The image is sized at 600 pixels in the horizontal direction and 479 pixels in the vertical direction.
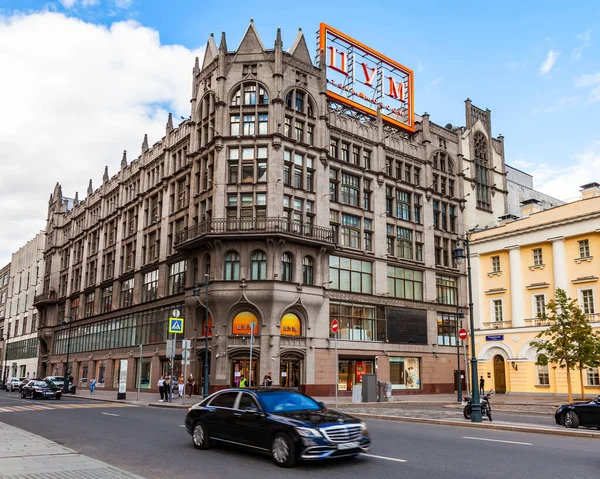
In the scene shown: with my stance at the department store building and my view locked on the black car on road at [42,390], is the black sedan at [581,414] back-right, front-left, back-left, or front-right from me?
back-left

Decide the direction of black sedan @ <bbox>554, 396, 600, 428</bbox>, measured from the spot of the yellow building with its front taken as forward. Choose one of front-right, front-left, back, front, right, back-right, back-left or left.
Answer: front-left

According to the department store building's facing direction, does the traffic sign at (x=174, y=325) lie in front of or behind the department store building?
in front

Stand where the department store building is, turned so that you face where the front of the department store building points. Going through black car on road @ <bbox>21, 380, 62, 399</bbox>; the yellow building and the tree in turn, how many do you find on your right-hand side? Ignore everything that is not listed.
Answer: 1

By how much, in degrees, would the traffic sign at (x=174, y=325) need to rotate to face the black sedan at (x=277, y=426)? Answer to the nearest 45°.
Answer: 0° — it already faces it

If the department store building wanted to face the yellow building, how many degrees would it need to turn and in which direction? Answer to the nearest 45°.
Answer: approximately 90° to its left

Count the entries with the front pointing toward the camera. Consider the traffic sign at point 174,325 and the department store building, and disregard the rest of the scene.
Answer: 2

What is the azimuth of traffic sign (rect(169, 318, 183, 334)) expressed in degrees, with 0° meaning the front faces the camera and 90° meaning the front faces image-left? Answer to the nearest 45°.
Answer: approximately 0°
